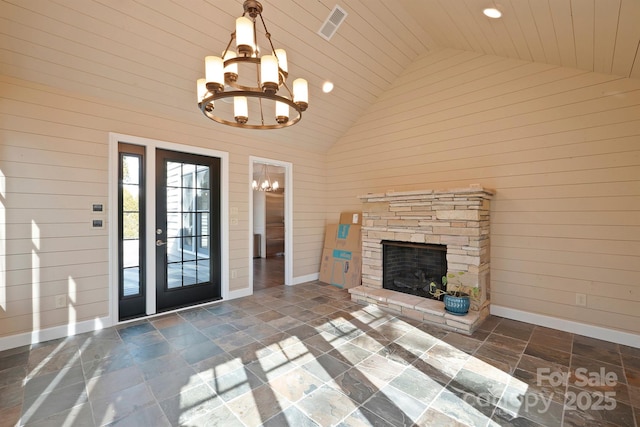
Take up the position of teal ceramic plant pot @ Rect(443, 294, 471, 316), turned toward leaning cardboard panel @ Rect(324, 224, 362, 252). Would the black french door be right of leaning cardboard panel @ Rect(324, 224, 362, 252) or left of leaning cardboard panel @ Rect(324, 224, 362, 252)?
left

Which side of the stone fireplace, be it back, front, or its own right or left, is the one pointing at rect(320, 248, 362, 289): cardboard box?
right

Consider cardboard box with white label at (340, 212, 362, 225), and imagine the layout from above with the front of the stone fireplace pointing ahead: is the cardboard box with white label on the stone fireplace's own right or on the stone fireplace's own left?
on the stone fireplace's own right

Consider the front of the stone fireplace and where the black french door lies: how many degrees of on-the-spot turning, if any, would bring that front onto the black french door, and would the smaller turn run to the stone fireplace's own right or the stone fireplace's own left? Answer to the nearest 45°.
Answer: approximately 45° to the stone fireplace's own right

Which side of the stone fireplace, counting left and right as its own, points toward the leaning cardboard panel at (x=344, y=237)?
right

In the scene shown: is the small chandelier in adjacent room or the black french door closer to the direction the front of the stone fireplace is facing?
the black french door

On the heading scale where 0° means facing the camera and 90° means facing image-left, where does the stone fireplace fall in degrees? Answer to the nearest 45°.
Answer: approximately 45°
